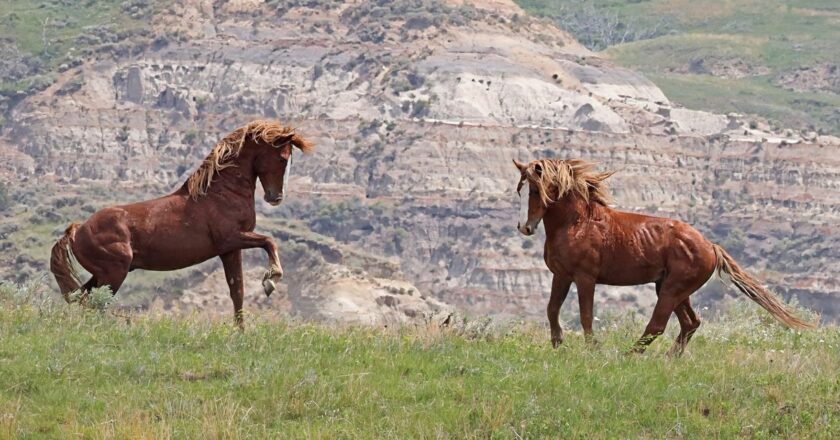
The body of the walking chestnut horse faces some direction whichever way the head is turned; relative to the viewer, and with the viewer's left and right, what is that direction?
facing to the left of the viewer

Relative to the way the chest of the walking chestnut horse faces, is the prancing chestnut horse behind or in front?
in front

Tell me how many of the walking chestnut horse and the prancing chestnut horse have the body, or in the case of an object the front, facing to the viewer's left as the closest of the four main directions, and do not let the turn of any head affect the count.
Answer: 1

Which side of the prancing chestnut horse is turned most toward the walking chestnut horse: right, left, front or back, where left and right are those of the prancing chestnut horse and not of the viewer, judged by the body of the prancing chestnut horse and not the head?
front

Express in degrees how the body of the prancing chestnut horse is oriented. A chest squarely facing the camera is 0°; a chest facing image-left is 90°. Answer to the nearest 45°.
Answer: approximately 270°
